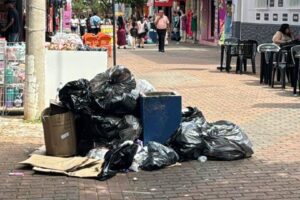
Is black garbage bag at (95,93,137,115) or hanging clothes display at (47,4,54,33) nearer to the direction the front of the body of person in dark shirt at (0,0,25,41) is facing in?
the black garbage bag

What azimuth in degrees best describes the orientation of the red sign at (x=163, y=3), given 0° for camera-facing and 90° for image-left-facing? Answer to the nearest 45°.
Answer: approximately 0°

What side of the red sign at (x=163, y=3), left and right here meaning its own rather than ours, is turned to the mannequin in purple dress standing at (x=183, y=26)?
front

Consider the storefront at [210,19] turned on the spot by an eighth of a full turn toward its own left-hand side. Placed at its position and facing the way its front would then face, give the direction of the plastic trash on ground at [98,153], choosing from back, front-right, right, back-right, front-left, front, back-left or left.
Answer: front

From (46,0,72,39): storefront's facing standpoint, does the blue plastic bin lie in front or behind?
in front

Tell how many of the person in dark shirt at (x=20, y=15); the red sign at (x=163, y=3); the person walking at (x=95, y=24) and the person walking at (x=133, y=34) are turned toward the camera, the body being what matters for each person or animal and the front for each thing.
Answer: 1

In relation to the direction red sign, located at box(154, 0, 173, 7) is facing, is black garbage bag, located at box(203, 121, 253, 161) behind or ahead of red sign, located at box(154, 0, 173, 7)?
ahead

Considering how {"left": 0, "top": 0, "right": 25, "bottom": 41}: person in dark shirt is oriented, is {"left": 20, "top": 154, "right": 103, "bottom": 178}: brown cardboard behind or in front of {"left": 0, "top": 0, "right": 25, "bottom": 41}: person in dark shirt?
in front
